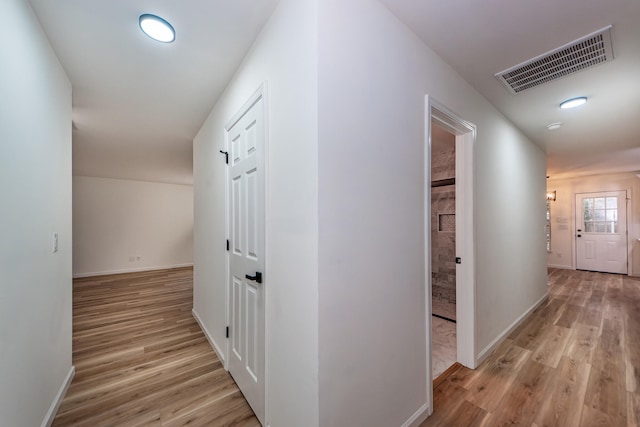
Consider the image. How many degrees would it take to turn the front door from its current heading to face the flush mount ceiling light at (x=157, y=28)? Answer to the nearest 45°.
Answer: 0° — it already faces it

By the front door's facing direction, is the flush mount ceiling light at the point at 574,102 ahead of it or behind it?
ahead

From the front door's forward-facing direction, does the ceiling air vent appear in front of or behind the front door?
in front

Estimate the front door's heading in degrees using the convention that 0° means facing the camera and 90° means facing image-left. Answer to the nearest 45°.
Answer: approximately 0°
